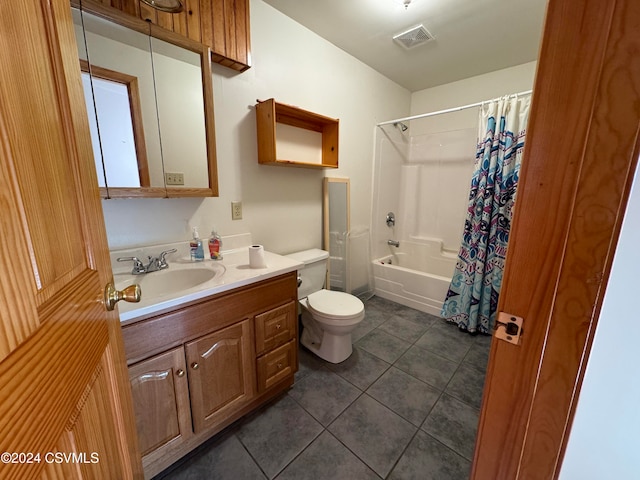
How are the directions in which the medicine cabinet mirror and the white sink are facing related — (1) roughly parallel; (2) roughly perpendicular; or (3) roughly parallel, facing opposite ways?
roughly parallel

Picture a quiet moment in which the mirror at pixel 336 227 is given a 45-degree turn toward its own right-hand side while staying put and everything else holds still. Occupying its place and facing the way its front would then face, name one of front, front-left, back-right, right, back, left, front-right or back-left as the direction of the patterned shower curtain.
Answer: left

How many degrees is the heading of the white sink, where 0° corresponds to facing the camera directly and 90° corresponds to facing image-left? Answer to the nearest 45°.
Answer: approximately 315°

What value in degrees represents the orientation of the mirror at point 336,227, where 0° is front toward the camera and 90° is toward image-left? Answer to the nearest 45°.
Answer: approximately 315°

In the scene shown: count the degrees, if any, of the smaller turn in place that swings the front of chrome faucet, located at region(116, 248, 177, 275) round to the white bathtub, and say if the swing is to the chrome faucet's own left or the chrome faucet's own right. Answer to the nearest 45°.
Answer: approximately 45° to the chrome faucet's own left

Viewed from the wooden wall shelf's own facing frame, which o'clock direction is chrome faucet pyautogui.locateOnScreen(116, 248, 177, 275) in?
The chrome faucet is roughly at 3 o'clock from the wooden wall shelf.

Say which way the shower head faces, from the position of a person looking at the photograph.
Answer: facing the viewer and to the right of the viewer

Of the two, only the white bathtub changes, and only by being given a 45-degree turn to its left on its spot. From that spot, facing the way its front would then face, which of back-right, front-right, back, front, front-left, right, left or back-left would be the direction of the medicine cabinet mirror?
front-right

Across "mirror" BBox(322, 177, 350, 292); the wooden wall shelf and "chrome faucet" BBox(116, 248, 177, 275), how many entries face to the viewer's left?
0

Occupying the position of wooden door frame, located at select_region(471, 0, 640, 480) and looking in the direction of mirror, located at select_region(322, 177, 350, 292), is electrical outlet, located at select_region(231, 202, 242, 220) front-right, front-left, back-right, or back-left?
front-left

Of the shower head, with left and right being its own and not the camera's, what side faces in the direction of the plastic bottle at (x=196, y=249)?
right

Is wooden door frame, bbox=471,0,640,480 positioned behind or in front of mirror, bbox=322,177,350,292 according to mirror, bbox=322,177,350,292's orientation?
in front

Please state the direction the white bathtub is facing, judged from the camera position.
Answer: facing the viewer and to the left of the viewer

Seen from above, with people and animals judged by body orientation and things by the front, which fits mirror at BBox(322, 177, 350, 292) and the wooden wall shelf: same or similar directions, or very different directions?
same or similar directions

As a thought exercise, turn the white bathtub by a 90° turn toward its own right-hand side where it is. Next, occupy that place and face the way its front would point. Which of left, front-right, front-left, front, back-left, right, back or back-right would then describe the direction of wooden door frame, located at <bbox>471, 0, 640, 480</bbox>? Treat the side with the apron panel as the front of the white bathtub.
back-left

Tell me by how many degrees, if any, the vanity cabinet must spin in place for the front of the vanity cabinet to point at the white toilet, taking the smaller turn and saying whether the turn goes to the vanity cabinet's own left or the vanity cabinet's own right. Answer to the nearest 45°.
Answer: approximately 90° to the vanity cabinet's own left

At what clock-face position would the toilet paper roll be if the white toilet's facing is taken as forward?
The toilet paper roll is roughly at 3 o'clock from the white toilet.
